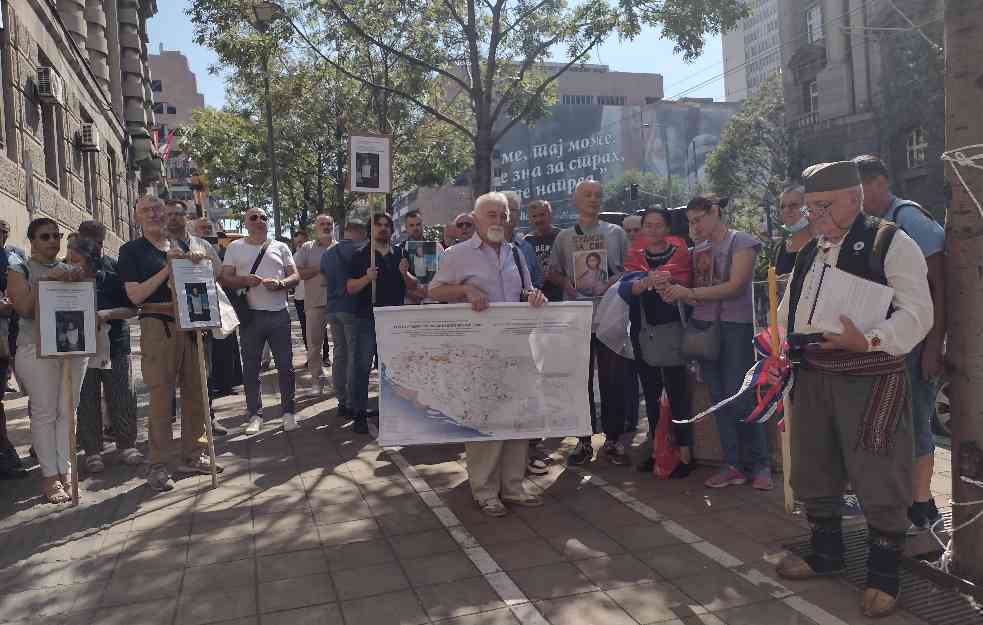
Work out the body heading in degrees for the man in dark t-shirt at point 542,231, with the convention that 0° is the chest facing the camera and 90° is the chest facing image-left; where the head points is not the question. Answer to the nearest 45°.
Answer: approximately 0°

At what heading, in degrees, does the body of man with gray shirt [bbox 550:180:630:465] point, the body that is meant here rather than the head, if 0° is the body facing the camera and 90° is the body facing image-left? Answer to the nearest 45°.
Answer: approximately 0°

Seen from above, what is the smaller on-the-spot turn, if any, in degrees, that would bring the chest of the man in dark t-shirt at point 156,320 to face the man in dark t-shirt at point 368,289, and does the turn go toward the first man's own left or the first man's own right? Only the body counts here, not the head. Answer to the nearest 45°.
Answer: approximately 90° to the first man's own left

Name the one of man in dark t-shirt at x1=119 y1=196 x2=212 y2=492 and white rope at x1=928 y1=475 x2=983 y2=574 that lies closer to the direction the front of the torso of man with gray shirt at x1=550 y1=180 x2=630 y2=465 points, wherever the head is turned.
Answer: the white rope

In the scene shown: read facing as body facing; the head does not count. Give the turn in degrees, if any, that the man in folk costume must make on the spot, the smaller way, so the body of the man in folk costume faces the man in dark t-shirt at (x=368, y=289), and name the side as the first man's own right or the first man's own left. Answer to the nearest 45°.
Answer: approximately 90° to the first man's own right

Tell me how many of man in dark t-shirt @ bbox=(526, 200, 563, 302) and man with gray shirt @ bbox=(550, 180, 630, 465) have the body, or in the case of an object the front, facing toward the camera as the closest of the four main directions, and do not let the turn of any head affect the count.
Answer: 2

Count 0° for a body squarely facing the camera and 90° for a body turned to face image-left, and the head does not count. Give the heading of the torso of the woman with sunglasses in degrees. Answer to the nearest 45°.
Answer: approximately 315°
